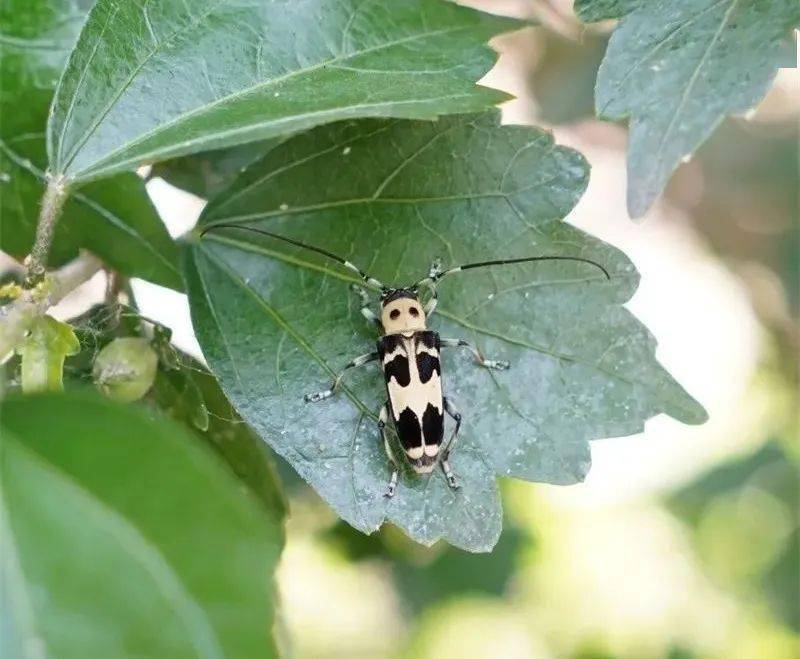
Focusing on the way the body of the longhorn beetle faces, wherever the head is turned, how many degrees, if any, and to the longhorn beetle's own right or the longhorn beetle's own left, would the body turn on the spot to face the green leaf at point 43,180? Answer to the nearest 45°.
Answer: approximately 45° to the longhorn beetle's own left

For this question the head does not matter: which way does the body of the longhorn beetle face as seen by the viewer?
away from the camera

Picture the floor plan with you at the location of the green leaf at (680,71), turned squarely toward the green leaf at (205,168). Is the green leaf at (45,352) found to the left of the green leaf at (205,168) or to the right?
left

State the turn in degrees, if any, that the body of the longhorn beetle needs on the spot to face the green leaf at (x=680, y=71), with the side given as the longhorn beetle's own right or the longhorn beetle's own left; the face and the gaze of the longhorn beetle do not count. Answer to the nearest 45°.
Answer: approximately 90° to the longhorn beetle's own right
